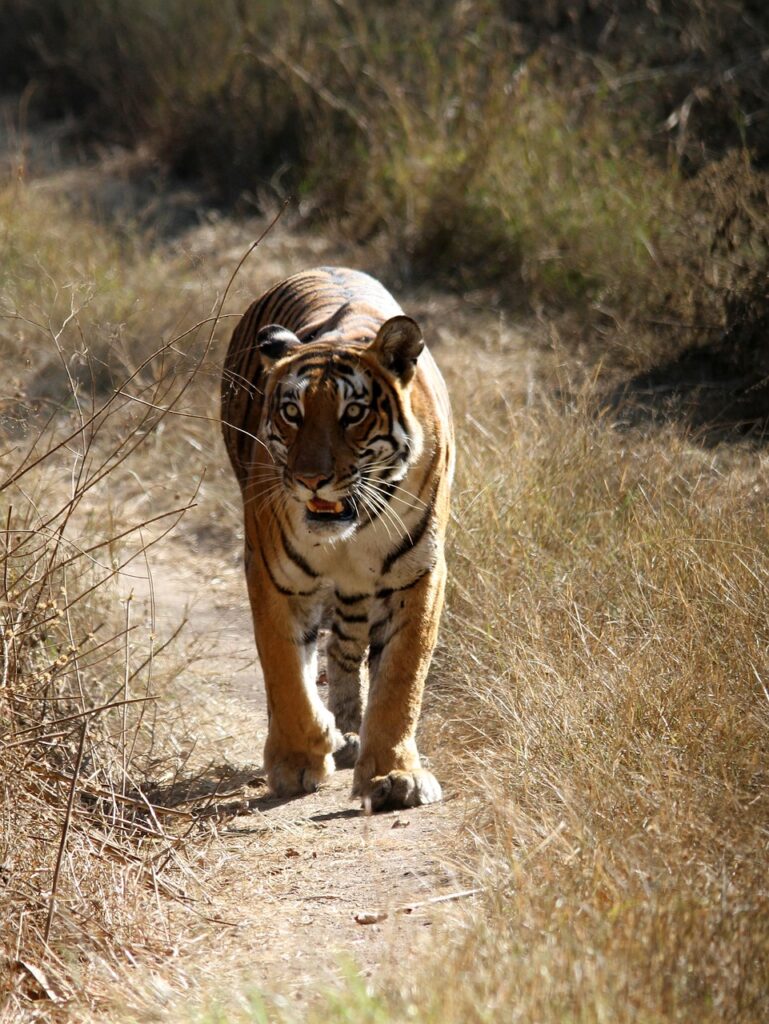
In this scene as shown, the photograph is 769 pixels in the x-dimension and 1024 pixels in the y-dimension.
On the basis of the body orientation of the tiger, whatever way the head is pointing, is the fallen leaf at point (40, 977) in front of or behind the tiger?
in front

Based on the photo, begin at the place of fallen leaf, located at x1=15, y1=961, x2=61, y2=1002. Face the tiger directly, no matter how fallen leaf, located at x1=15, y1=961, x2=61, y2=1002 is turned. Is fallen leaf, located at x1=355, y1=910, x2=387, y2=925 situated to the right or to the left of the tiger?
right

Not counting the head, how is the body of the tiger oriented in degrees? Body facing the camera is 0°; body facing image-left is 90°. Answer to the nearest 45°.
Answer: approximately 0°

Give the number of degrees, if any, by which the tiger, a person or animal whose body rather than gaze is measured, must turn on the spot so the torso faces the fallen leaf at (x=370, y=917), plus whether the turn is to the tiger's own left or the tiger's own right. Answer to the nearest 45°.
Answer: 0° — it already faces it
